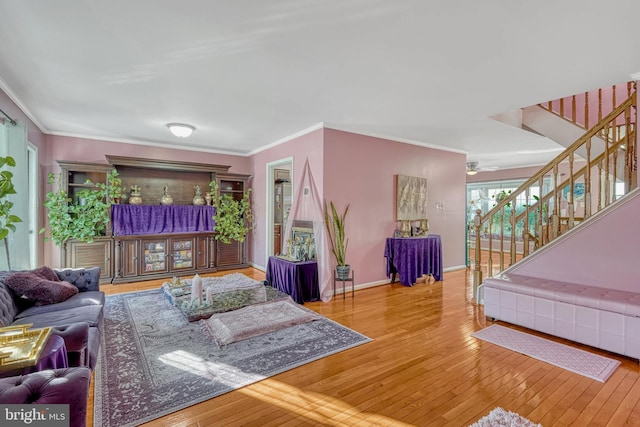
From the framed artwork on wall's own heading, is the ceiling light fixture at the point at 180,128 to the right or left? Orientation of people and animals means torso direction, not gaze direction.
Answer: on its right

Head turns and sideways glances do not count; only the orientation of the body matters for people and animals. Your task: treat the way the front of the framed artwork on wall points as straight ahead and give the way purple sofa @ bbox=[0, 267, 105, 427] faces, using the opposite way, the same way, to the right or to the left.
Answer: to the left

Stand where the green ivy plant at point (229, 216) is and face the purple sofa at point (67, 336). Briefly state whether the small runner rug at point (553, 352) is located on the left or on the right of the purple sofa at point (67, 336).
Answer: left

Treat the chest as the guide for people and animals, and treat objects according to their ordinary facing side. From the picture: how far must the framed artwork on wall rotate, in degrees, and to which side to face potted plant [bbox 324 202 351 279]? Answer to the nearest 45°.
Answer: approximately 90° to its right

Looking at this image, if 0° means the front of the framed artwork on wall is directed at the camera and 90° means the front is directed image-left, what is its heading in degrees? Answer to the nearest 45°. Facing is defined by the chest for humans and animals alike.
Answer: approximately 315°

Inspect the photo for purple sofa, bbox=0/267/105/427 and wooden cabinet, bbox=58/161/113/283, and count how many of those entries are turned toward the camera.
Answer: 1

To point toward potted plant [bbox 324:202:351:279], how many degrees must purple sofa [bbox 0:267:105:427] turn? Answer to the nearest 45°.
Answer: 0° — it already faces it

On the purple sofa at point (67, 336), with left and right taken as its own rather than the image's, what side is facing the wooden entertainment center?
left

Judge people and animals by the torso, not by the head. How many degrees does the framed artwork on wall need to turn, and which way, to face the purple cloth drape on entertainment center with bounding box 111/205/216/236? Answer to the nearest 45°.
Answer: approximately 135° to its right

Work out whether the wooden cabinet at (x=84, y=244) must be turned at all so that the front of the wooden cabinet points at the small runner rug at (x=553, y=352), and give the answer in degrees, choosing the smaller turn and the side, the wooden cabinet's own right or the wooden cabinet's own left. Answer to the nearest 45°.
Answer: approximately 45° to the wooden cabinet's own left

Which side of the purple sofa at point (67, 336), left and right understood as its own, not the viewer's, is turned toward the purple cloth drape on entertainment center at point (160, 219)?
left

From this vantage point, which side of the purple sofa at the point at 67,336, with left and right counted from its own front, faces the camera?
right
